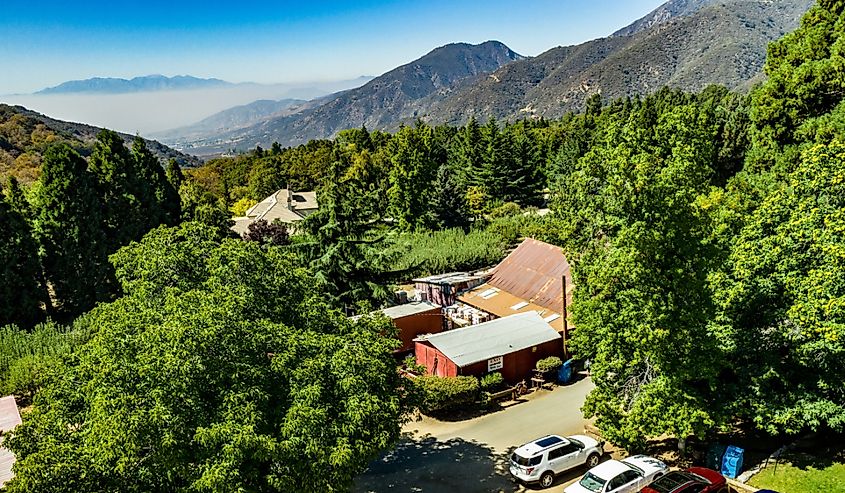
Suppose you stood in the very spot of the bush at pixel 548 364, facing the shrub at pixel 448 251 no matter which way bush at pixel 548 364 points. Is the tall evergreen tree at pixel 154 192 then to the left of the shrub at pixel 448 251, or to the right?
left

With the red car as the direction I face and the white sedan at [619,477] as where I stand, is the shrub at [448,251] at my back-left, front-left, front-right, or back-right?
back-left

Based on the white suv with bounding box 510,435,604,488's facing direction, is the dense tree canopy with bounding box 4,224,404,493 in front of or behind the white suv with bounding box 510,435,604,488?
behind

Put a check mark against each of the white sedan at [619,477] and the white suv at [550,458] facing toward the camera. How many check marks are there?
0

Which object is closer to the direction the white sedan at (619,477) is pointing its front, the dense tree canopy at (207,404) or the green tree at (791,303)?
the green tree
